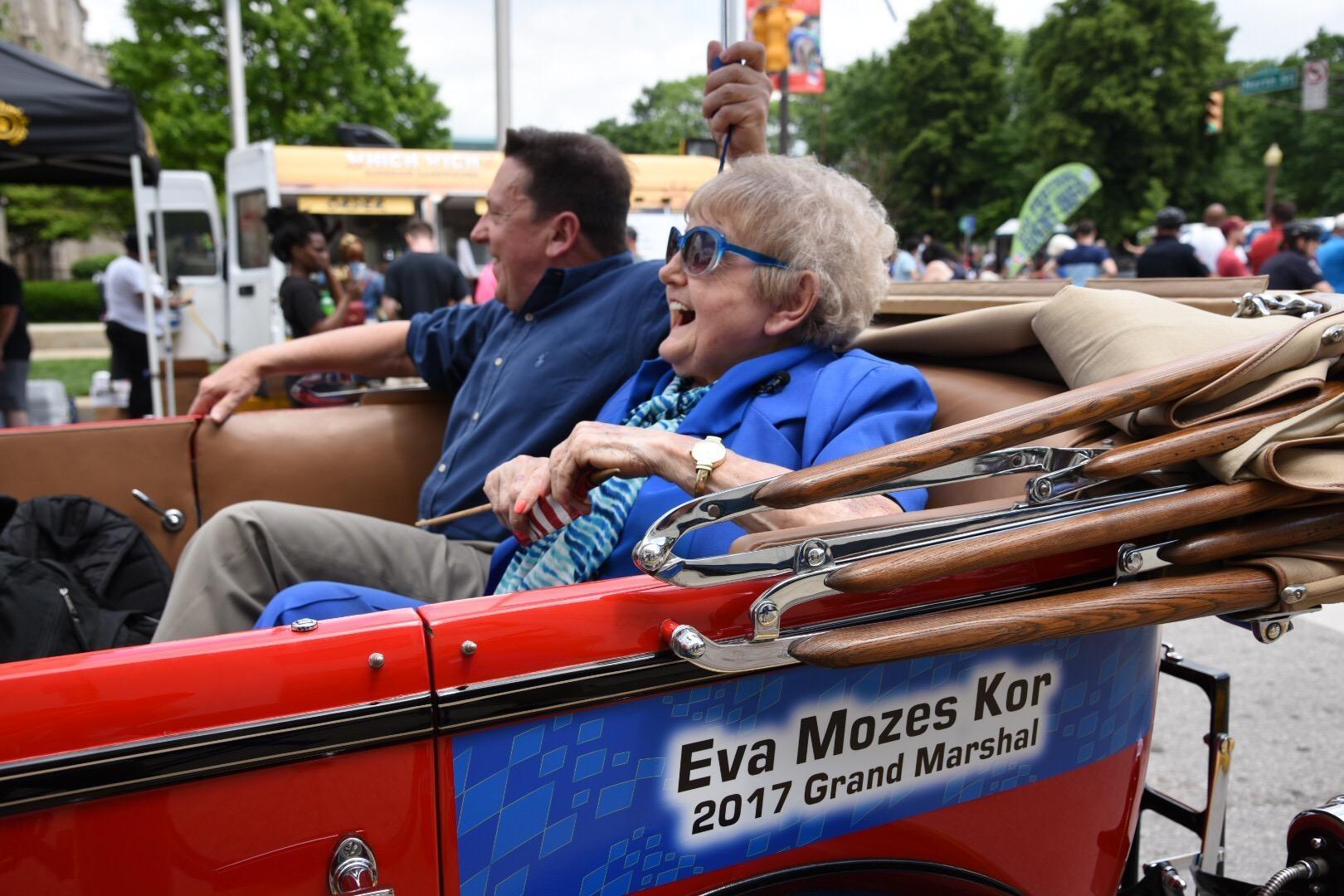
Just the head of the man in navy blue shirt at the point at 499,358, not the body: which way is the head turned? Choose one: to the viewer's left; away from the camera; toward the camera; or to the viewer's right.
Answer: to the viewer's left

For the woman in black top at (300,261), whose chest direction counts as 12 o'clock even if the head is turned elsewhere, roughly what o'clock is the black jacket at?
The black jacket is roughly at 3 o'clock from the woman in black top.

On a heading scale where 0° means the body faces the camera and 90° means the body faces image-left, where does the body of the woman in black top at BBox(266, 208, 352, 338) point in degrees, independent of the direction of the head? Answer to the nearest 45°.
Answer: approximately 270°

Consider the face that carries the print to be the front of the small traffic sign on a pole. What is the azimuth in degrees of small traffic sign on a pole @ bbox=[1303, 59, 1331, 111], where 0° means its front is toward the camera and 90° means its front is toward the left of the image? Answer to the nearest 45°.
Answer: approximately 0°
